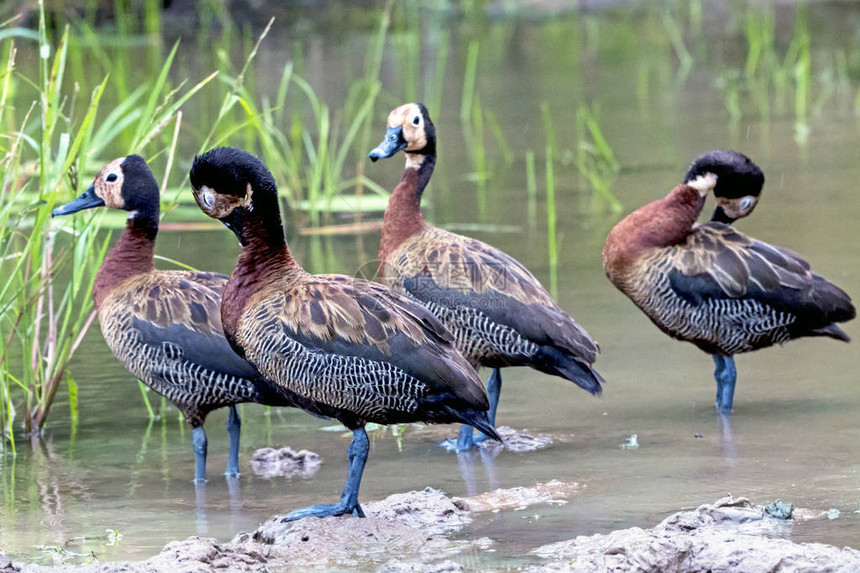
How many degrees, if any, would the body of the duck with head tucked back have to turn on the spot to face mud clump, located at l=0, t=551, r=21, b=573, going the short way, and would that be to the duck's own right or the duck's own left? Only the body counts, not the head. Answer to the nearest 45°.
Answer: approximately 45° to the duck's own left

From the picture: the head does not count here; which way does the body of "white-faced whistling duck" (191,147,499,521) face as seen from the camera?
to the viewer's left

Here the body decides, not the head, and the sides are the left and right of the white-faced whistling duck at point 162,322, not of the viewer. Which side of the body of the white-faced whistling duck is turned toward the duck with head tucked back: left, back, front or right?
back

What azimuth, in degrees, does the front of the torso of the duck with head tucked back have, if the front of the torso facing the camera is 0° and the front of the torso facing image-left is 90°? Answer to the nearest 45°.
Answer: approximately 90°

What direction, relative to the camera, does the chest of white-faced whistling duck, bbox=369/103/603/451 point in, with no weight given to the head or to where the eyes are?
to the viewer's left

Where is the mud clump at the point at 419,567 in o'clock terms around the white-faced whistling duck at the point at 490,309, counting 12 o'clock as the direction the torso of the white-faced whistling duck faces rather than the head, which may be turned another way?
The mud clump is roughly at 9 o'clock from the white-faced whistling duck.

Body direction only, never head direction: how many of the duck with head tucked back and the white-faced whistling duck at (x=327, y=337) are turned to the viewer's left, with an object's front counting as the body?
2

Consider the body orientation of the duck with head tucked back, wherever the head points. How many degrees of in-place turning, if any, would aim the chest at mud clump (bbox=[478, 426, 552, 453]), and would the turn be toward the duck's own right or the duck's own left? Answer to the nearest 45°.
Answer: approximately 45° to the duck's own left

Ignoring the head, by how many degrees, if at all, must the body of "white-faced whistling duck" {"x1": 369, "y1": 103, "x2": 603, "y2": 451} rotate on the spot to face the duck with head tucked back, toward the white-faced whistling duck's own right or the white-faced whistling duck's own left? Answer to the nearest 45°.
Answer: approximately 135° to the white-faced whistling duck's own right

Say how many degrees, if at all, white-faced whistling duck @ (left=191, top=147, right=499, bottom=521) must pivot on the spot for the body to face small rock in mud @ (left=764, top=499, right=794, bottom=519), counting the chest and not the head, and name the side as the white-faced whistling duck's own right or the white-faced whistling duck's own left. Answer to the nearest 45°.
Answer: approximately 180°

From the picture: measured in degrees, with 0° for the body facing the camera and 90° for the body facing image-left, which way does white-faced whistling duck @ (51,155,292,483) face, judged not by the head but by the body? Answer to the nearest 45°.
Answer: approximately 90°

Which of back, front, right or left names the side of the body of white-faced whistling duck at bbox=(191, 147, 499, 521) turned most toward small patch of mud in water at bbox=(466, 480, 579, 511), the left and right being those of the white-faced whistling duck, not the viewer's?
back
